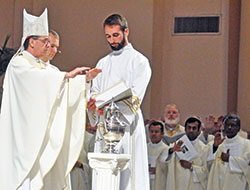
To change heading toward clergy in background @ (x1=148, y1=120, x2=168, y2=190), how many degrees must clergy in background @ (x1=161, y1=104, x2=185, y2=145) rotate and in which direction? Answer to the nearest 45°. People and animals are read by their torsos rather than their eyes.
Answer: approximately 45° to its right

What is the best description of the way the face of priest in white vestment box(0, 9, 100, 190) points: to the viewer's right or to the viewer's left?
to the viewer's right

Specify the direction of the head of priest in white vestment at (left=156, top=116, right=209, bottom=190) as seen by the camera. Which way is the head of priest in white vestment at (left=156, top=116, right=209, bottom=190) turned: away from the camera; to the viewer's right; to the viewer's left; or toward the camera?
toward the camera

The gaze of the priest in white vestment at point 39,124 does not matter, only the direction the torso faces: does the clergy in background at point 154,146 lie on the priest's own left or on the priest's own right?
on the priest's own left

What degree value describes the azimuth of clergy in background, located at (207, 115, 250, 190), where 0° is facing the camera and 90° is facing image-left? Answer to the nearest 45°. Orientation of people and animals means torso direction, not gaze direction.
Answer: approximately 45°

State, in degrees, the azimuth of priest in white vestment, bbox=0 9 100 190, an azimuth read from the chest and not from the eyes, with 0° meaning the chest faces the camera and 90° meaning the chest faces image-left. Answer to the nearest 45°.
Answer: approximately 270°

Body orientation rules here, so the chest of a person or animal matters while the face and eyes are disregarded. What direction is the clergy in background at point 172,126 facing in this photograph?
toward the camera

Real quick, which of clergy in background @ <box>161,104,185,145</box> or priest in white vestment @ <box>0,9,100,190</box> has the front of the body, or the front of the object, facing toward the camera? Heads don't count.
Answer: the clergy in background

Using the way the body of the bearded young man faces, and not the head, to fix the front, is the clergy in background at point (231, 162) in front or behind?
behind

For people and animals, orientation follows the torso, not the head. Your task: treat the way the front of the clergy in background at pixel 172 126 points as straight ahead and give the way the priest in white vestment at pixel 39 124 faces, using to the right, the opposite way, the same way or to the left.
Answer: to the left
